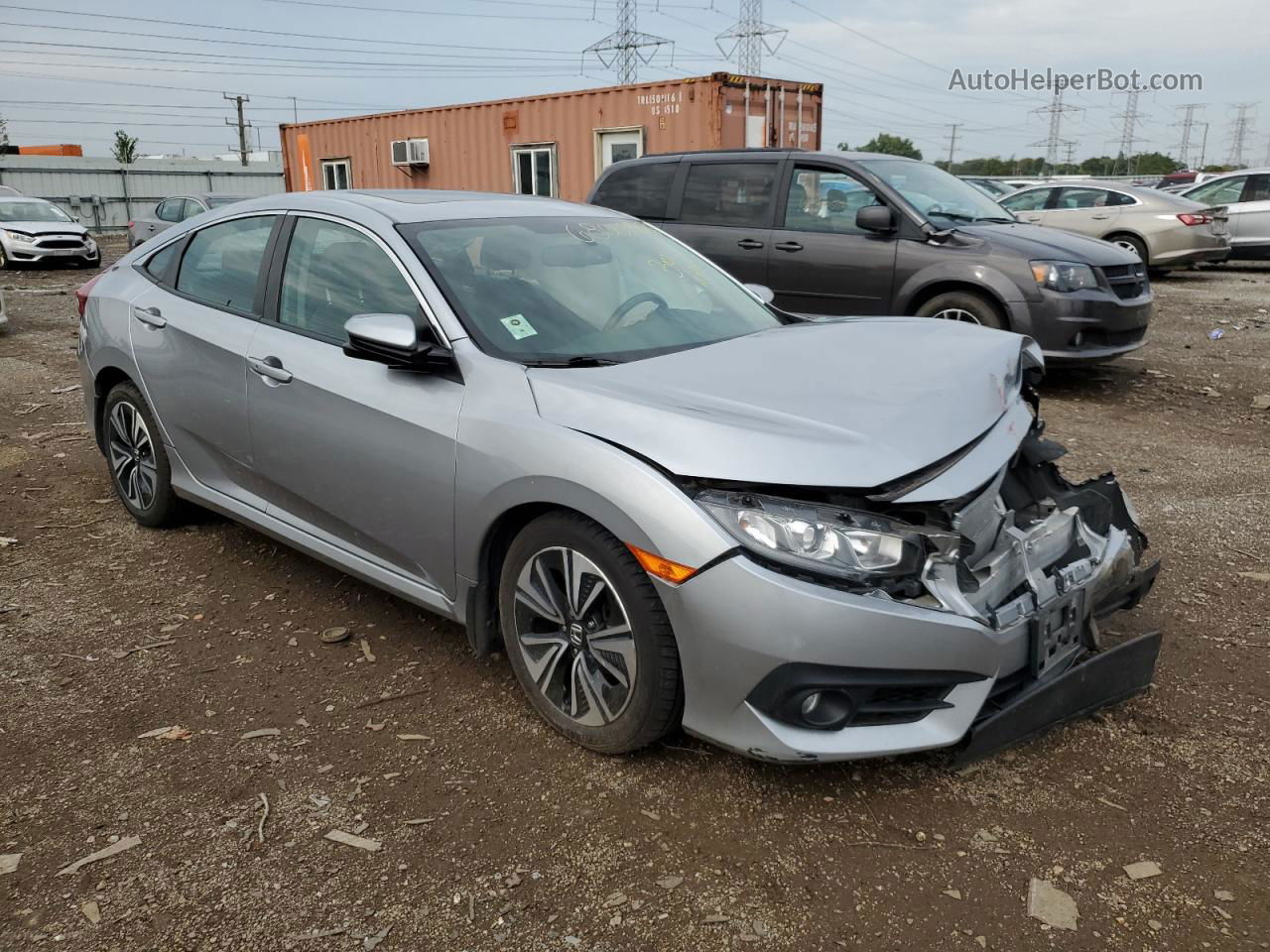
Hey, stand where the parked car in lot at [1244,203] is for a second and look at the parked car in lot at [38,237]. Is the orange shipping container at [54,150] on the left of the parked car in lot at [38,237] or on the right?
right

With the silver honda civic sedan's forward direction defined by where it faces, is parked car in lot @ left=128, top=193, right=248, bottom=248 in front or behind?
behind

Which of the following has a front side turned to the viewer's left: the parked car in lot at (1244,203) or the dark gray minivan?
the parked car in lot

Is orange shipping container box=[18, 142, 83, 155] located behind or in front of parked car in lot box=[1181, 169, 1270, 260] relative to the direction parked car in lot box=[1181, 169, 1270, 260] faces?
in front

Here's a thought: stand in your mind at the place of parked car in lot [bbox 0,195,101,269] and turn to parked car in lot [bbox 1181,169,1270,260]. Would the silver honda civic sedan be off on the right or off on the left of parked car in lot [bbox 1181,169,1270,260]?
right

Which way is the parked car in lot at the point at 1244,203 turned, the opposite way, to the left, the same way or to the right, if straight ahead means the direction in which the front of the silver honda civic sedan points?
the opposite way

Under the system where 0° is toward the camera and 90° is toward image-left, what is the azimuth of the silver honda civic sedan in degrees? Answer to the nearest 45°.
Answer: approximately 315°

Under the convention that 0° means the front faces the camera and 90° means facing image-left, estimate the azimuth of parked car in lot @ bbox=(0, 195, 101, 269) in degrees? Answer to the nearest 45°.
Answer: approximately 315°

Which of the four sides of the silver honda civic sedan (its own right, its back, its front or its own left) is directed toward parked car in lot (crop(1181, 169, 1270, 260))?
left

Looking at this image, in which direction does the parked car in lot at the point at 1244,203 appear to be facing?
to the viewer's left

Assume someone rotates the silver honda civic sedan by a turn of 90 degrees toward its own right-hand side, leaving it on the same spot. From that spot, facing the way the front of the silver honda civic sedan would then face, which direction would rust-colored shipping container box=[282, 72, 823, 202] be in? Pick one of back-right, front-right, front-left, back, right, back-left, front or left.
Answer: back-right

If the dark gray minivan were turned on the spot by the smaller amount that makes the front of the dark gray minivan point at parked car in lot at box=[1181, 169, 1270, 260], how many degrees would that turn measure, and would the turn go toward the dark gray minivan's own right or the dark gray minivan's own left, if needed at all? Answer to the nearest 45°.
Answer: approximately 90° to the dark gray minivan's own left
